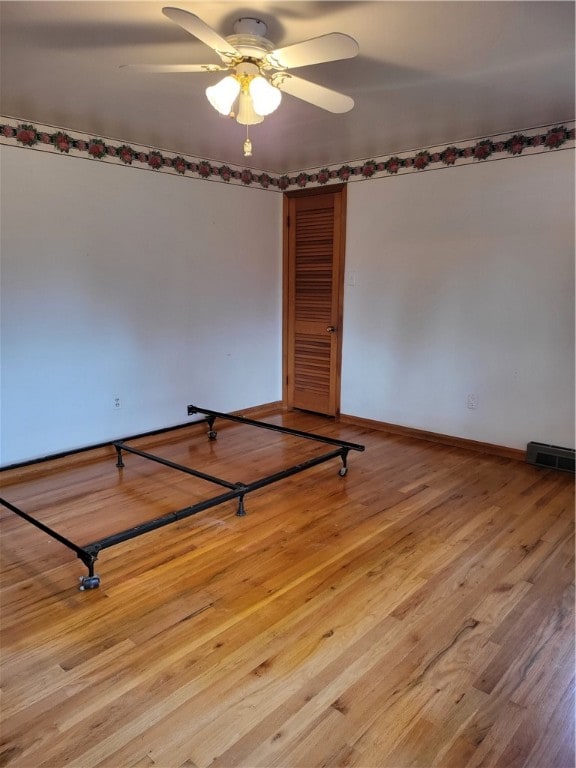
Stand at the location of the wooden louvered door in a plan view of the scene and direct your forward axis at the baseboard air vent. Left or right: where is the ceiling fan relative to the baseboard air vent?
right

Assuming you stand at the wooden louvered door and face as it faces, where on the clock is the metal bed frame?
The metal bed frame is roughly at 11 o'clock from the wooden louvered door.

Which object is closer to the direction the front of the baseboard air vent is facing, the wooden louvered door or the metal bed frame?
the metal bed frame

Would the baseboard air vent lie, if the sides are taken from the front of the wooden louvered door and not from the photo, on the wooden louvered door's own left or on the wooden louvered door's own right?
on the wooden louvered door's own left

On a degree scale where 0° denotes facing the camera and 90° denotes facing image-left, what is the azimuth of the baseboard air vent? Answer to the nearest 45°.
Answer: approximately 45°

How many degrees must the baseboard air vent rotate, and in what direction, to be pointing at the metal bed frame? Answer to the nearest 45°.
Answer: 0° — it already faces it

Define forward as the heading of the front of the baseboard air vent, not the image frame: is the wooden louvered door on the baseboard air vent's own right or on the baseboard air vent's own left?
on the baseboard air vent's own right

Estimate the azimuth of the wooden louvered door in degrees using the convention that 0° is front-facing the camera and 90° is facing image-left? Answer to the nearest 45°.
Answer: approximately 45°

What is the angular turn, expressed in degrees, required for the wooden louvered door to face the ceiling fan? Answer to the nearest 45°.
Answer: approximately 45° to its left
